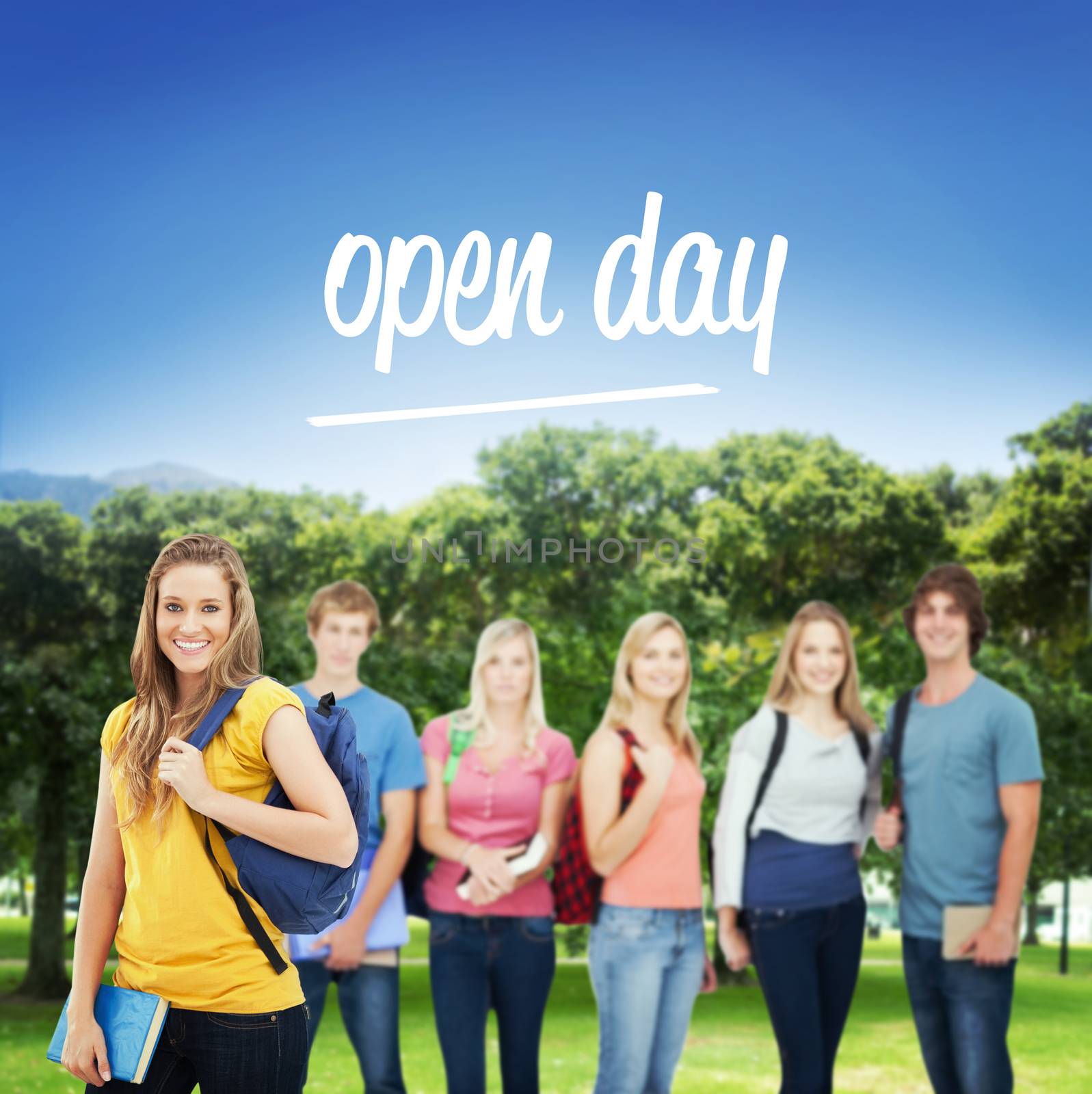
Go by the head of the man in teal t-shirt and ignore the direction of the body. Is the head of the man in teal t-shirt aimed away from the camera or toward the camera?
toward the camera

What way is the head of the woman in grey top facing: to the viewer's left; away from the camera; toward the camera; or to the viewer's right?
toward the camera

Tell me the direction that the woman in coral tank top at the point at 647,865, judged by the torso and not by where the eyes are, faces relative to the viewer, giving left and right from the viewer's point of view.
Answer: facing the viewer and to the right of the viewer

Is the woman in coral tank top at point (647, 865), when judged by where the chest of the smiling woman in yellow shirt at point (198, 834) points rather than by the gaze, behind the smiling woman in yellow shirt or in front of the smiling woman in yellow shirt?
behind

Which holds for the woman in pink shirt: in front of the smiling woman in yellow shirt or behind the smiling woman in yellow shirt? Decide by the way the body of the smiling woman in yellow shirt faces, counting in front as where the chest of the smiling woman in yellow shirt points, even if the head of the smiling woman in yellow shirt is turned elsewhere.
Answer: behind

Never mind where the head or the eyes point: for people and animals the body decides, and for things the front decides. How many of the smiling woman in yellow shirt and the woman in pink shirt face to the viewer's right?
0

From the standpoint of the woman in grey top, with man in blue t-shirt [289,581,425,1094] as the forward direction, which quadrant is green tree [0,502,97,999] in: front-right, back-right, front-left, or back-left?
front-right

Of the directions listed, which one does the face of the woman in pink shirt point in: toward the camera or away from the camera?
toward the camera

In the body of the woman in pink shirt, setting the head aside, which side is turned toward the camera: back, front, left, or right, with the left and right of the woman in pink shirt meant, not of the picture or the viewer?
front

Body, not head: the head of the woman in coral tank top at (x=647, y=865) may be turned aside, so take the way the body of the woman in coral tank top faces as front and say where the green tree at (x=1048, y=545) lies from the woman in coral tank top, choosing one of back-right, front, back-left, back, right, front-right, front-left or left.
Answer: left

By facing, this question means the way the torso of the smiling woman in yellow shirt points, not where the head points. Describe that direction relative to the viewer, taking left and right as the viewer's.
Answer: facing the viewer and to the left of the viewer

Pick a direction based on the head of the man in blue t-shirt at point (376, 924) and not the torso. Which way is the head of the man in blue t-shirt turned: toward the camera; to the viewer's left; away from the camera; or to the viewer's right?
toward the camera

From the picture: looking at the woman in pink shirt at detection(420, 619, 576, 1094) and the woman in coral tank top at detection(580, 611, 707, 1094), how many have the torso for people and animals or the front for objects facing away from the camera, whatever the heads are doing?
0
